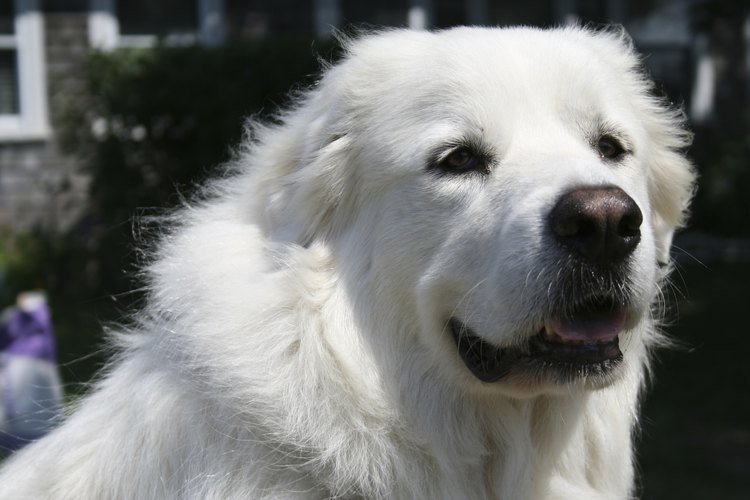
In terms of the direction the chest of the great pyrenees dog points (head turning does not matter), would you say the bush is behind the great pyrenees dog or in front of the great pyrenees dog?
behind

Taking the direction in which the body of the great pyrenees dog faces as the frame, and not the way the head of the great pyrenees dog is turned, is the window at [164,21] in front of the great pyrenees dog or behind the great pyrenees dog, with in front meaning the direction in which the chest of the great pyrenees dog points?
behind

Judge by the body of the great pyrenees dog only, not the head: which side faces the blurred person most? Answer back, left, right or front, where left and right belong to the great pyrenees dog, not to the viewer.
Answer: back

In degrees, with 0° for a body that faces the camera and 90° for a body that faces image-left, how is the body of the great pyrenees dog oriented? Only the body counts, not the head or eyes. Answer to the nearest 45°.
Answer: approximately 315°
